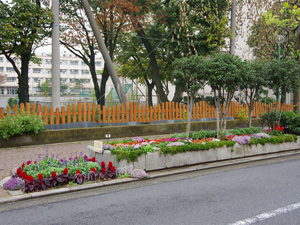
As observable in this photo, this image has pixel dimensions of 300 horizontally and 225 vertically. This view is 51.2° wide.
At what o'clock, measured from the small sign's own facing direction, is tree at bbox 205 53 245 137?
The tree is roughly at 8 o'clock from the small sign.

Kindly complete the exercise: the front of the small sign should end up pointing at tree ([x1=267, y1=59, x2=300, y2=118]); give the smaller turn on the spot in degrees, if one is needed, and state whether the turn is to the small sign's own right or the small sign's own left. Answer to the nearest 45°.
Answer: approximately 135° to the small sign's own left

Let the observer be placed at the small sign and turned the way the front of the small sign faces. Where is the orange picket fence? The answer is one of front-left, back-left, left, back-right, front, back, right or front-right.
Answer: back

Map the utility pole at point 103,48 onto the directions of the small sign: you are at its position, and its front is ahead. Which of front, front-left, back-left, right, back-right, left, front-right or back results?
back

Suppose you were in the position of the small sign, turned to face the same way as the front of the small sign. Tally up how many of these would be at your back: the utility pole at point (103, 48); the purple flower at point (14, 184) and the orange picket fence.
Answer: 2

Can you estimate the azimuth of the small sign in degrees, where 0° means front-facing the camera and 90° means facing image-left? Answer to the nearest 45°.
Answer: approximately 0°

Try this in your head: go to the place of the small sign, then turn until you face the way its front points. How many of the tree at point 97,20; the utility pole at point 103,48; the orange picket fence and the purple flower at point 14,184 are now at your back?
3

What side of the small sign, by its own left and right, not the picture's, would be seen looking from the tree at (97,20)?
back

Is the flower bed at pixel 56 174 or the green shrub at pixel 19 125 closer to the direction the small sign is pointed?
the flower bed

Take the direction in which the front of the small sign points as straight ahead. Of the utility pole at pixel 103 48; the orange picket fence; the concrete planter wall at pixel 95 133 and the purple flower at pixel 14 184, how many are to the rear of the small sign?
3

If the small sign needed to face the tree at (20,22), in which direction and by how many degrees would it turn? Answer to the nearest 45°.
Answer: approximately 135° to its right
